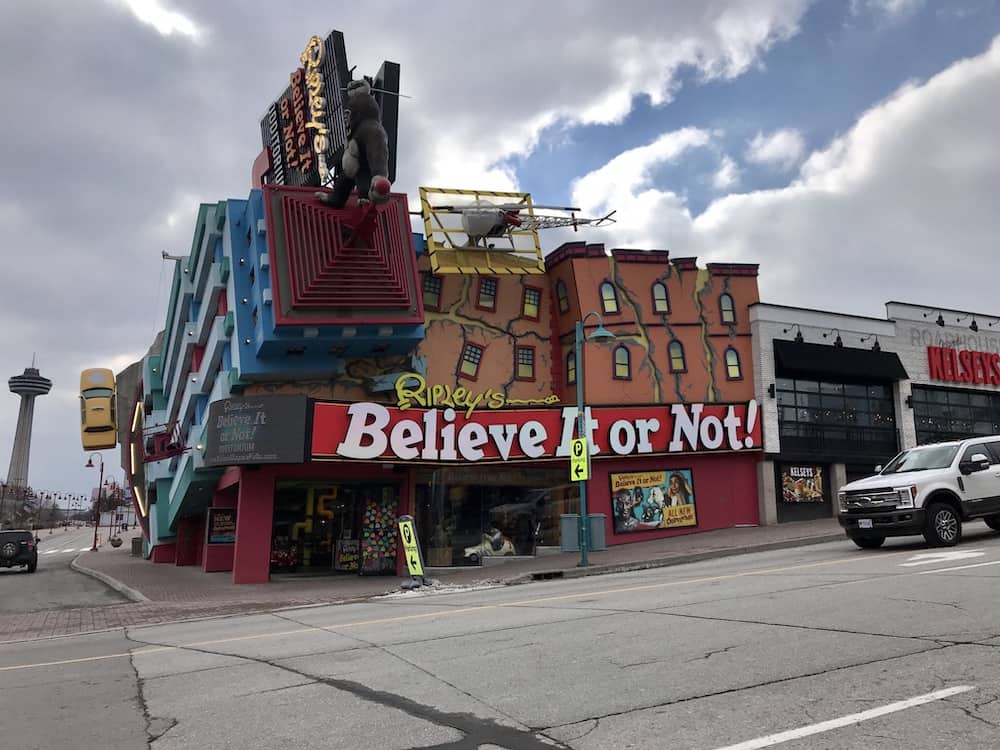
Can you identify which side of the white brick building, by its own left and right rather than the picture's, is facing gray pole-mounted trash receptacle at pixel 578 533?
right

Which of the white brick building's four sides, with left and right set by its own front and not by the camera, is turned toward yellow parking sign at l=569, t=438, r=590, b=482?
right

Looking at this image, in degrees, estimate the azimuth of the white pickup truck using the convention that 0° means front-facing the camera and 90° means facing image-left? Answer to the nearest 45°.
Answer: approximately 45°

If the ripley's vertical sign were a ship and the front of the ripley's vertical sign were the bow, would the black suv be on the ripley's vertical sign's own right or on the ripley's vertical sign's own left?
on the ripley's vertical sign's own right

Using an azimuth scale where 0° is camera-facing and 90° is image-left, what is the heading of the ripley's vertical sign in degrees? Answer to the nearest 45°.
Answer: approximately 45°

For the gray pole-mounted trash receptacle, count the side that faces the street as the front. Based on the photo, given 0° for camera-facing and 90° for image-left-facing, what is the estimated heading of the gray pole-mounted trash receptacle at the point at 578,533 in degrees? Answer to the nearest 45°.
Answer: approximately 0°

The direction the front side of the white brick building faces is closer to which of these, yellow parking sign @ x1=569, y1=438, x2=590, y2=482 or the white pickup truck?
the white pickup truck

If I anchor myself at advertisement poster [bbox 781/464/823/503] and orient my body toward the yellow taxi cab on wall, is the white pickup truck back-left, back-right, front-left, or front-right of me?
back-left
